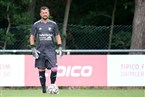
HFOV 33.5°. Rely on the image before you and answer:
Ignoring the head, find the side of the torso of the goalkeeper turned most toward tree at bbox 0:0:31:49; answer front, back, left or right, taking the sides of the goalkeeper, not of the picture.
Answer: back

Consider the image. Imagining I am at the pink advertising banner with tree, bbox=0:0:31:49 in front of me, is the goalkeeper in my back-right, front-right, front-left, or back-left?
back-left

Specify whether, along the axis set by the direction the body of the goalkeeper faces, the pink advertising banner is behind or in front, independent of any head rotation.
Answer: behind

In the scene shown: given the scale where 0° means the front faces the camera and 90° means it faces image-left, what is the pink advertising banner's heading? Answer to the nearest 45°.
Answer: approximately 0°

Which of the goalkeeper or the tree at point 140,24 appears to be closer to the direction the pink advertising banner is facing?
the goalkeeper

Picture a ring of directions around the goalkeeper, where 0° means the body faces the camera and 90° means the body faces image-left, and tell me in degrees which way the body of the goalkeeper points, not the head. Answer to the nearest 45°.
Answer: approximately 0°
